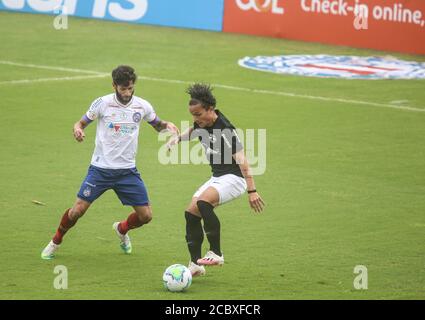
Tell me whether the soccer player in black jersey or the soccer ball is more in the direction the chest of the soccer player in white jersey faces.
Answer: the soccer ball

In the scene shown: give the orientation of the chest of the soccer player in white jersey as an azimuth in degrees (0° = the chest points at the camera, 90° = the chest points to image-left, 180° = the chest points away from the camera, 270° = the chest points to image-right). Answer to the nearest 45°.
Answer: approximately 0°

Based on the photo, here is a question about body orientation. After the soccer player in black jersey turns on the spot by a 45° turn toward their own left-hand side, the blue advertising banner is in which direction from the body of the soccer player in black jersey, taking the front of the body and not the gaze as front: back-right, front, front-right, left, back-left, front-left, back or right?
back

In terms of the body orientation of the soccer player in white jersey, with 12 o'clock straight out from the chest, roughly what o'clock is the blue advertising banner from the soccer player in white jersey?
The blue advertising banner is roughly at 6 o'clock from the soccer player in white jersey.

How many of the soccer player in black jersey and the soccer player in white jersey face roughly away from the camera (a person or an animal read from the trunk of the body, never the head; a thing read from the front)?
0

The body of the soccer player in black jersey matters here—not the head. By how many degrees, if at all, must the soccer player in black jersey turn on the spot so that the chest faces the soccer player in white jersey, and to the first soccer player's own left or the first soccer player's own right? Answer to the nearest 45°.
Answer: approximately 90° to the first soccer player's own right

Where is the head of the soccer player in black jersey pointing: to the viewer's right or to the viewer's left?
to the viewer's left

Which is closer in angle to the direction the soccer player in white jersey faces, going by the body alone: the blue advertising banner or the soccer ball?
the soccer ball

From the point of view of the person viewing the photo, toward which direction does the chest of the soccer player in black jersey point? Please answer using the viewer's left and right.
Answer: facing the viewer and to the left of the viewer

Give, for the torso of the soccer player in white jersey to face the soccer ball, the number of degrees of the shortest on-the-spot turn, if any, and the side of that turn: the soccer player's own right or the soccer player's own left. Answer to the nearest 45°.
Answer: approximately 45° to the soccer player's own left

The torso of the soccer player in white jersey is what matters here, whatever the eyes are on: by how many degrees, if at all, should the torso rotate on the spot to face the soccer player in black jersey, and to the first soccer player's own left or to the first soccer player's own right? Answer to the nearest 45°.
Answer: approximately 45° to the first soccer player's own left
